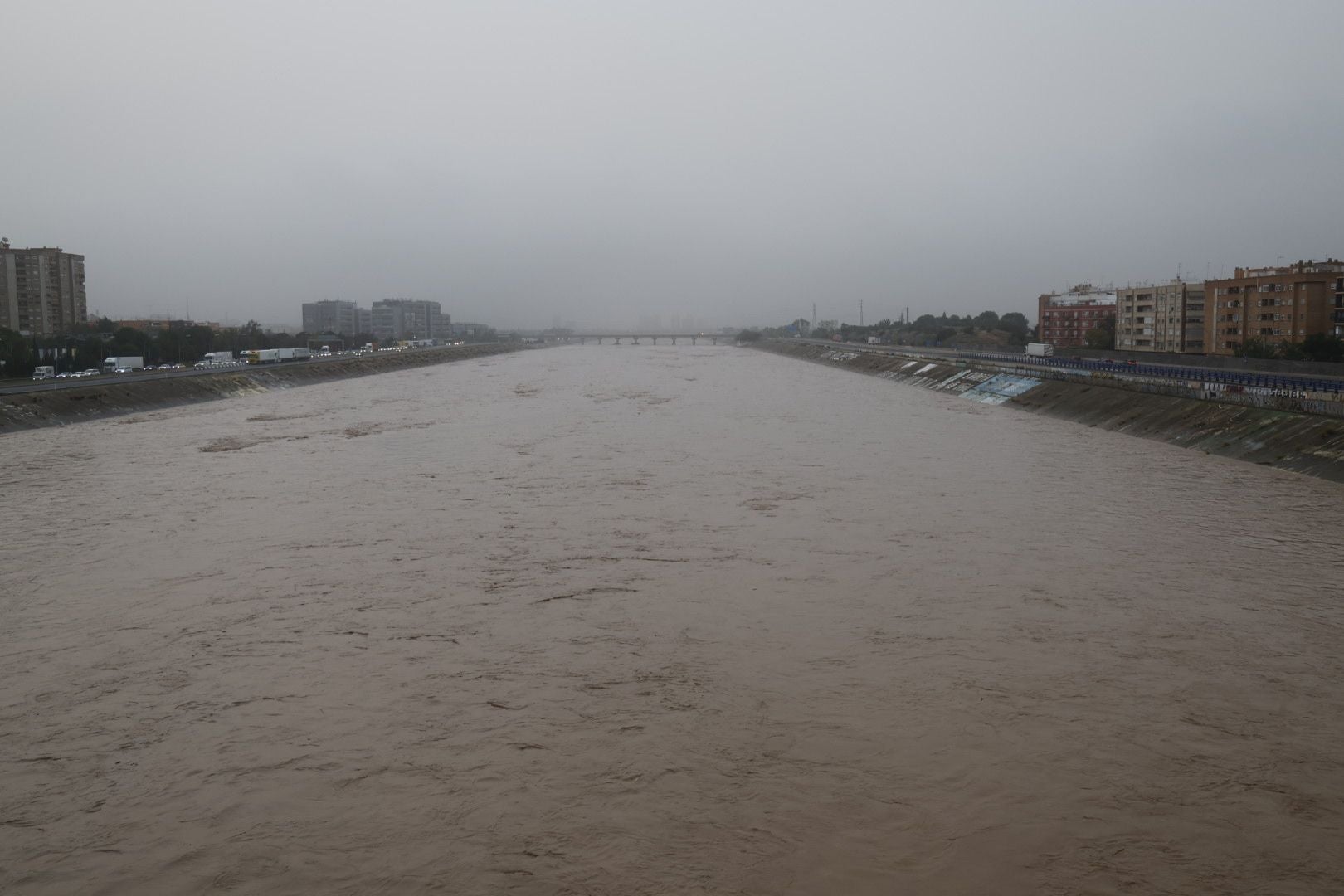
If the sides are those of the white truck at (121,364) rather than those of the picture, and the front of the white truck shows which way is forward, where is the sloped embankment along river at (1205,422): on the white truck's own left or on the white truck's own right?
on the white truck's own left

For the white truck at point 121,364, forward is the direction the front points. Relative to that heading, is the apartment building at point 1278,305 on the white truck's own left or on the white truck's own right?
on the white truck's own left

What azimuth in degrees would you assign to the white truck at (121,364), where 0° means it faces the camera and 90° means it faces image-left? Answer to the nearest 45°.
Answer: approximately 45°
